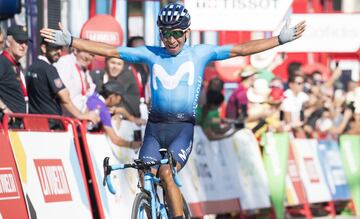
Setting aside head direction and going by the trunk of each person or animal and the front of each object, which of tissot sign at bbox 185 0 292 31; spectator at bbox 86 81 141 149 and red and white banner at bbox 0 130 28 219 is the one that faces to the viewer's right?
the spectator

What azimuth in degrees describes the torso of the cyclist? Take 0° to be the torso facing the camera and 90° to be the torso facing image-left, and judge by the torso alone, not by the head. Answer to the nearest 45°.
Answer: approximately 0°

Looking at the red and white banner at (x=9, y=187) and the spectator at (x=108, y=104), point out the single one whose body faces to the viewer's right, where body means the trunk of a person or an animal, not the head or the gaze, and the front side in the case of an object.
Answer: the spectator
